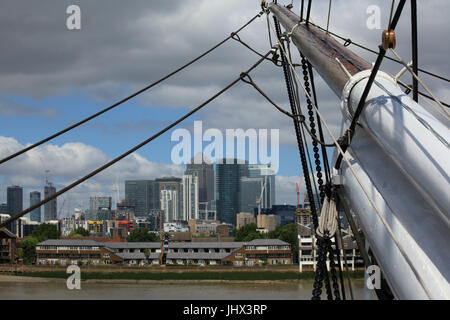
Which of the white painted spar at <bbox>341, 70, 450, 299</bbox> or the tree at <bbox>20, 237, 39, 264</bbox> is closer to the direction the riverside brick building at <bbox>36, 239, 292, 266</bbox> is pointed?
the white painted spar

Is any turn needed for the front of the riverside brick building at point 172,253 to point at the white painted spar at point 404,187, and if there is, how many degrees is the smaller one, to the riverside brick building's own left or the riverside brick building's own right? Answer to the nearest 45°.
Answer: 0° — it already faces it

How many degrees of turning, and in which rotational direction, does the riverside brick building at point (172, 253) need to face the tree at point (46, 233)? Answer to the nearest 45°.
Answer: approximately 135° to its right

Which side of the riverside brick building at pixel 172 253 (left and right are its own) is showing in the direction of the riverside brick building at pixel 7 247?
right

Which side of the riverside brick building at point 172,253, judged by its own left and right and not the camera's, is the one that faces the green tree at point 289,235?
left

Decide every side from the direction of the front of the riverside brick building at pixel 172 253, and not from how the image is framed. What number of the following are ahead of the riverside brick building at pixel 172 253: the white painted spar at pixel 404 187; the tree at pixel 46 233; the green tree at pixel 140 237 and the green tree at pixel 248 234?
1

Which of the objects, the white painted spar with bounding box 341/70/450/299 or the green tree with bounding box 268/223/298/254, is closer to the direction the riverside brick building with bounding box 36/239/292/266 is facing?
the white painted spar

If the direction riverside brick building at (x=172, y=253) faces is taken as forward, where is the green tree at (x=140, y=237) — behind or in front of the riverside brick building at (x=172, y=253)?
behind

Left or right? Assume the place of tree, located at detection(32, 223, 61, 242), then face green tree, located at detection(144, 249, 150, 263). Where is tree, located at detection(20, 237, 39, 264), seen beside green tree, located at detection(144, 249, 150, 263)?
right

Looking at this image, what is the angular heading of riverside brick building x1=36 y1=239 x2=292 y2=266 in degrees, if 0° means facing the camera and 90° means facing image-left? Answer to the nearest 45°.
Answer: approximately 0°

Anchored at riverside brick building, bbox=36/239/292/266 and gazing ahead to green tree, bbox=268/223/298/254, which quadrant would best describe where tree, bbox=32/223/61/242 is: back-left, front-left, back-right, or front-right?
back-left
